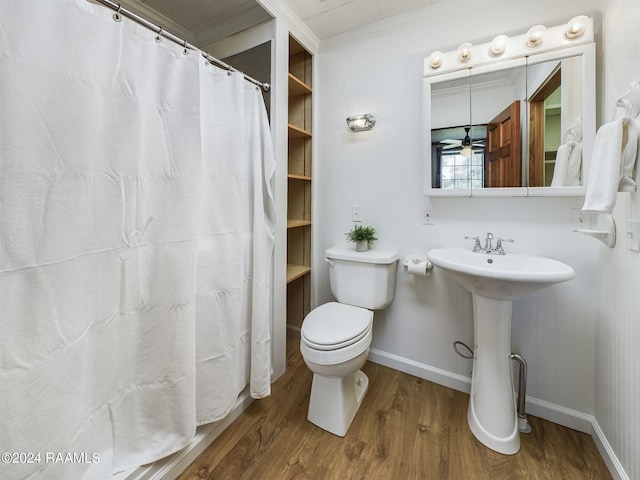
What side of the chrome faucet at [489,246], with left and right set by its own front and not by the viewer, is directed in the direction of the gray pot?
right

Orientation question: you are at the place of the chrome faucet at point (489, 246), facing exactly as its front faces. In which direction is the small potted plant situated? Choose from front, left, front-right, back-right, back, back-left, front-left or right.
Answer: right

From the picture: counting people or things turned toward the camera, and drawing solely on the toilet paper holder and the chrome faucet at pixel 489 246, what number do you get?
2

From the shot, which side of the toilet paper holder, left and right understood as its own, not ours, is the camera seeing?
front

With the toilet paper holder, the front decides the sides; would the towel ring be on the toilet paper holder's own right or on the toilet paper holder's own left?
on the toilet paper holder's own left

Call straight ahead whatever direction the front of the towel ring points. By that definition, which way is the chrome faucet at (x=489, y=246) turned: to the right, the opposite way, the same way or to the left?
to the left

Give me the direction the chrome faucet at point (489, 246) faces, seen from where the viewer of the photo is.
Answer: facing the viewer

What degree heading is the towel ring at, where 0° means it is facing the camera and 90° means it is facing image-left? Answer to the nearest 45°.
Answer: approximately 90°

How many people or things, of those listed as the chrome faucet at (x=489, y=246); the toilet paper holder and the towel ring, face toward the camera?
2
